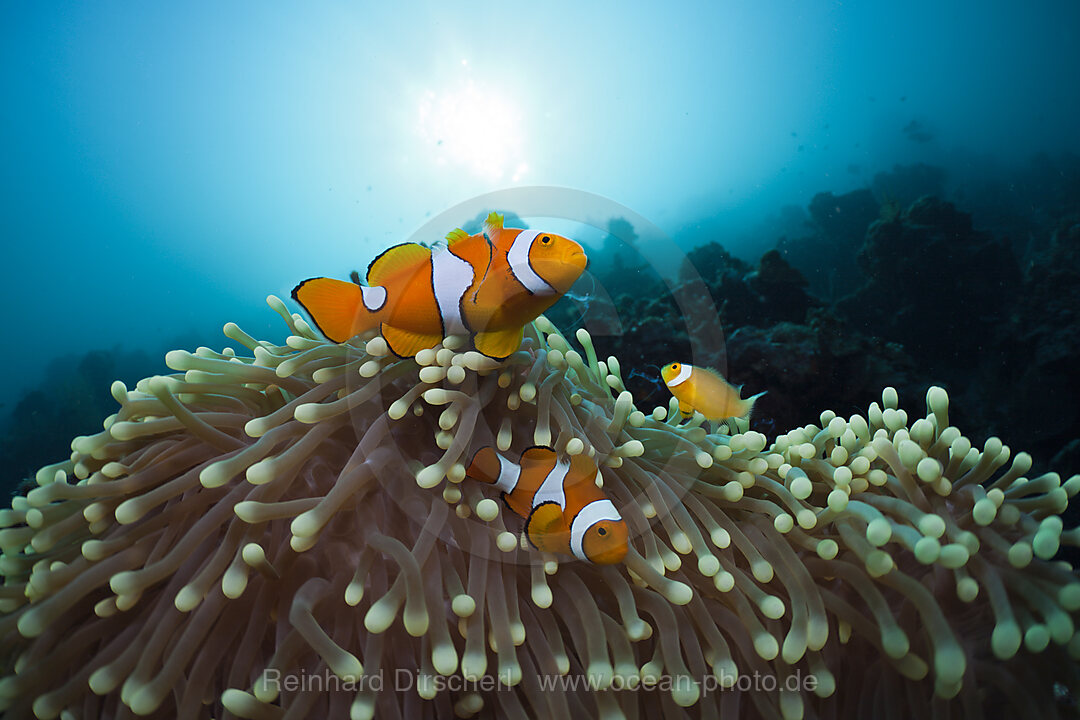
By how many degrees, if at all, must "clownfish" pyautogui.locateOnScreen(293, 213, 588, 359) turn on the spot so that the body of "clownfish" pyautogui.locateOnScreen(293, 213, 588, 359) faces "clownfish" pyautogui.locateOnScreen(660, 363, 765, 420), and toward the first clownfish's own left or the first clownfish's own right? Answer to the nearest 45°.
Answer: approximately 45° to the first clownfish's own left

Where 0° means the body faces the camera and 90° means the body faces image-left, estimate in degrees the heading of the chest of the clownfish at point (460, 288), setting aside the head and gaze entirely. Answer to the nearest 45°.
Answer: approximately 270°

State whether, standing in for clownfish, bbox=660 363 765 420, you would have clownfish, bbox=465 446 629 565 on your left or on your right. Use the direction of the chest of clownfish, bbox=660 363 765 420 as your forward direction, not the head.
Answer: on your left

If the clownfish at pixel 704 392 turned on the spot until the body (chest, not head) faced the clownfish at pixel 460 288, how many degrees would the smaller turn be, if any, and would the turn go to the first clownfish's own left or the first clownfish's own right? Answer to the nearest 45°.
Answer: approximately 45° to the first clownfish's own left

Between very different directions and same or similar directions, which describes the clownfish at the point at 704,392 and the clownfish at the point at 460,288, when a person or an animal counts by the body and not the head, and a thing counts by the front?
very different directions

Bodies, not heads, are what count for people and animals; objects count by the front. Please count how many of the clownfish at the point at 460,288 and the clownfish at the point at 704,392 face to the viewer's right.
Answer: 1

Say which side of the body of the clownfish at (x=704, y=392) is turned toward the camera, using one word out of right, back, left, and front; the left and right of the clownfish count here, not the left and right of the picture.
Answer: left
